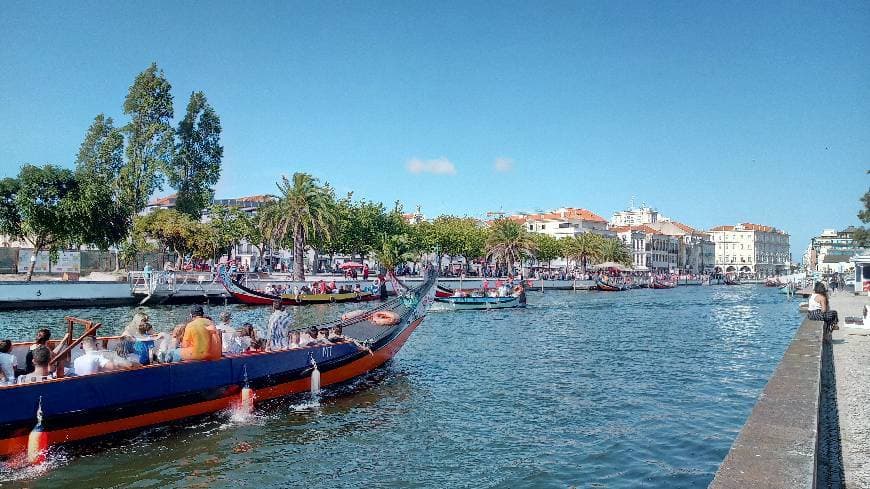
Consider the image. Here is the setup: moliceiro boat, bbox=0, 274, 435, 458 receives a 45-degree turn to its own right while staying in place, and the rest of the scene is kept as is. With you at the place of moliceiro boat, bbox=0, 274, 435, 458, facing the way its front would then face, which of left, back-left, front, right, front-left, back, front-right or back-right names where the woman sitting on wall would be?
front

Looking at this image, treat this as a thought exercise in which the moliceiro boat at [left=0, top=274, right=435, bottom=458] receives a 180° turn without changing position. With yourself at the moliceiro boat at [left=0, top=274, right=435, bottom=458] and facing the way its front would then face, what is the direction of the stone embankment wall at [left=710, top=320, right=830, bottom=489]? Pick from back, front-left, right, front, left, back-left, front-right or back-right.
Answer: left

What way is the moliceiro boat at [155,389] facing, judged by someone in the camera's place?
facing away from the viewer and to the right of the viewer
